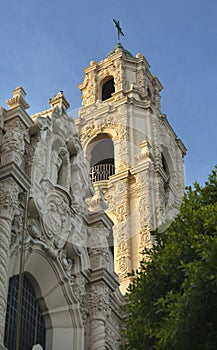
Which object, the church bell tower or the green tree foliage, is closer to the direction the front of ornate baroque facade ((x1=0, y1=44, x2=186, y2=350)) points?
the green tree foliage

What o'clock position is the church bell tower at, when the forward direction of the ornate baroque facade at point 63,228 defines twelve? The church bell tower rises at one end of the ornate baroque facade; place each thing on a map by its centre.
The church bell tower is roughly at 8 o'clock from the ornate baroque facade.
